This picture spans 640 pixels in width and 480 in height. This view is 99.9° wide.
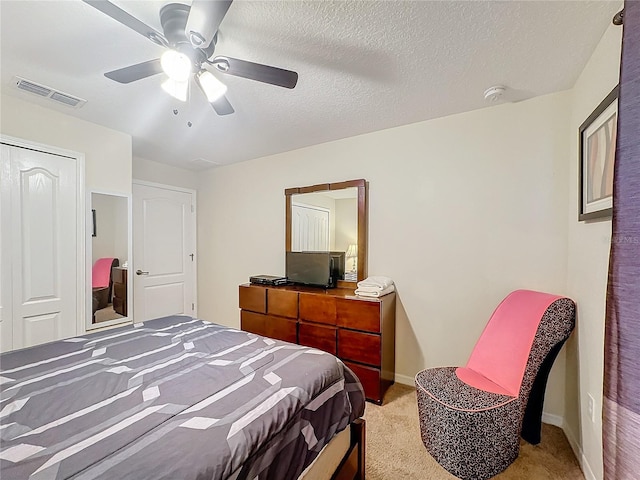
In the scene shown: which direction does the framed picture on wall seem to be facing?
to the viewer's left

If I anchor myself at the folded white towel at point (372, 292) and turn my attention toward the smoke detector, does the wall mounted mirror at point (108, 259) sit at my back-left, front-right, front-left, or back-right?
back-right

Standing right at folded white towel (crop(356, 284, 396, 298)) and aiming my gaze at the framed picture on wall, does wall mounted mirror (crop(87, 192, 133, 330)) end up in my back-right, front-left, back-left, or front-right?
back-right

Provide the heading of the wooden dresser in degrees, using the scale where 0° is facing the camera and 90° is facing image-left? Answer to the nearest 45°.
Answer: approximately 45°

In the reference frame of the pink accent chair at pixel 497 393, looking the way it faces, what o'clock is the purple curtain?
The purple curtain is roughly at 10 o'clock from the pink accent chair.

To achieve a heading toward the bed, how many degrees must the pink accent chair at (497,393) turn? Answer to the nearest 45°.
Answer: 0° — it already faces it

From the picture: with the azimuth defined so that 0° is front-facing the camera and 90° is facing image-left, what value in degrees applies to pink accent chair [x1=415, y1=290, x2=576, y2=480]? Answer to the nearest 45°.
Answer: approximately 45°
